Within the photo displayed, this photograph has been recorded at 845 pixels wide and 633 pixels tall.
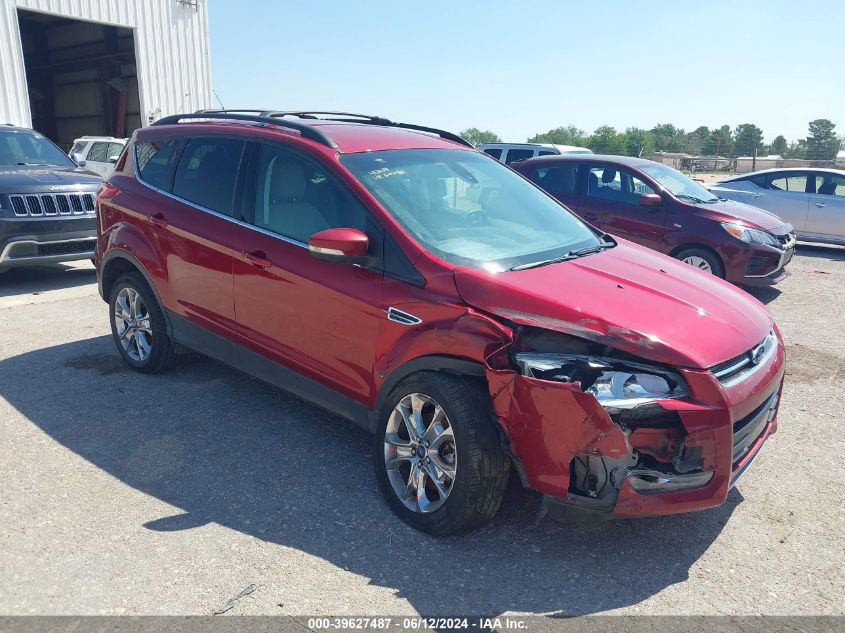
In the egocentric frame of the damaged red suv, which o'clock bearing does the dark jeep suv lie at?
The dark jeep suv is roughly at 6 o'clock from the damaged red suv.

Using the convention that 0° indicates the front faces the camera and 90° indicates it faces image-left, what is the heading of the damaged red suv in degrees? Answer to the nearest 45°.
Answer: approximately 315°

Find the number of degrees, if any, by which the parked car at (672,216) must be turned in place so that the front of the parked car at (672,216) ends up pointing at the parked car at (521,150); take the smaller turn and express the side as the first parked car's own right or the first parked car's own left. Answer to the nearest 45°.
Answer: approximately 180°

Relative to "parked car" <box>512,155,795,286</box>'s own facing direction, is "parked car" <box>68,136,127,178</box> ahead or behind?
behind

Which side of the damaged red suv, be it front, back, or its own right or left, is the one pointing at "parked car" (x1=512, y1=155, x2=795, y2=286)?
left
